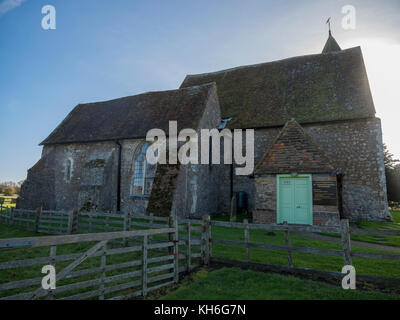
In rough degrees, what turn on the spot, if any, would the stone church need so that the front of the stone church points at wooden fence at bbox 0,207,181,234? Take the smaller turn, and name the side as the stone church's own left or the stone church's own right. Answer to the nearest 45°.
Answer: approximately 45° to the stone church's own right

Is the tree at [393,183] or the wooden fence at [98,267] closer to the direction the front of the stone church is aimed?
the wooden fence

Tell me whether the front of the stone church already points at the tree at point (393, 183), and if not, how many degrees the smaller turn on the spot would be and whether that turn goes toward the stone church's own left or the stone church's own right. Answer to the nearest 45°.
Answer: approximately 135° to the stone church's own left

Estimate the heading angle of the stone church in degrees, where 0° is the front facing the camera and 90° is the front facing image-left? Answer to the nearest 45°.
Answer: approximately 0°
